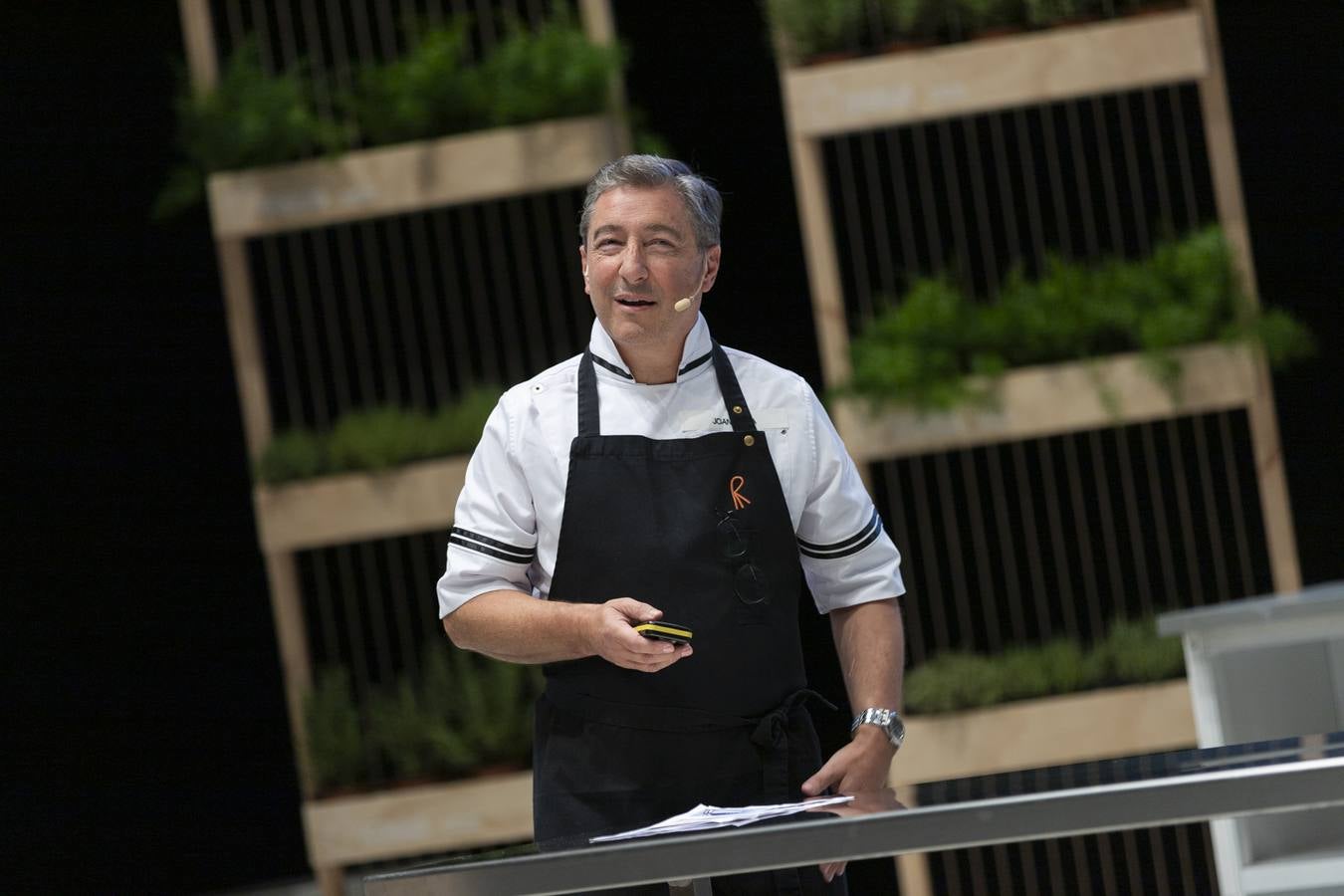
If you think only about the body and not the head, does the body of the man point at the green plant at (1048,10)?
no

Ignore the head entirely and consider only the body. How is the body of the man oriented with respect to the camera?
toward the camera

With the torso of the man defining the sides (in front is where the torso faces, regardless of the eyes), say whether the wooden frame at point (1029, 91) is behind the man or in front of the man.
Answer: behind

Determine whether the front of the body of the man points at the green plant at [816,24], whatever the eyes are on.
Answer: no

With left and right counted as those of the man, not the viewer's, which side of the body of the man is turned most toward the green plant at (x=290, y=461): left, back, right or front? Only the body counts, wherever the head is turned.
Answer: back

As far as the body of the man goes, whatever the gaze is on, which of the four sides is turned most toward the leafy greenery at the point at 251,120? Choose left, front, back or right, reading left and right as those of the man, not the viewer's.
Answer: back

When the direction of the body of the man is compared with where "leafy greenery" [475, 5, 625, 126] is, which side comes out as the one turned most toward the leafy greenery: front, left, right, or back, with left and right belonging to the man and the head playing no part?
back

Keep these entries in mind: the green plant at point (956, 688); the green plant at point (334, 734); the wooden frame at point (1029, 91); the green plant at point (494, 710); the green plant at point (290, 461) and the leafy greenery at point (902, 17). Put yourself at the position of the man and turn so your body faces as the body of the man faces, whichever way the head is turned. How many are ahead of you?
0

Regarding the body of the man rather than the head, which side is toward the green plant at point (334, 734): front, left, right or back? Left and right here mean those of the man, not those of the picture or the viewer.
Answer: back

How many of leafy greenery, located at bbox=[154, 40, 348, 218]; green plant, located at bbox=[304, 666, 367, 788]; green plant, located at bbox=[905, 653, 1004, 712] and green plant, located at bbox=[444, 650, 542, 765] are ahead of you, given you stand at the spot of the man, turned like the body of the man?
0

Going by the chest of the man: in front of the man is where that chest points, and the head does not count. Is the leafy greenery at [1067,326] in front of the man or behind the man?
behind

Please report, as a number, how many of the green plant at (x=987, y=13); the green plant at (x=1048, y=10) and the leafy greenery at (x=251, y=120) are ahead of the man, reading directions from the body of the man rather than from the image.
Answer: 0

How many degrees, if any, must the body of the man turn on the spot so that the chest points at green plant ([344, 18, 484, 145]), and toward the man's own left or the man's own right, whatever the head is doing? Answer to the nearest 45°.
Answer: approximately 180°

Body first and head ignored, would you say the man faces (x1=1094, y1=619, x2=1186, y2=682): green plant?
no
